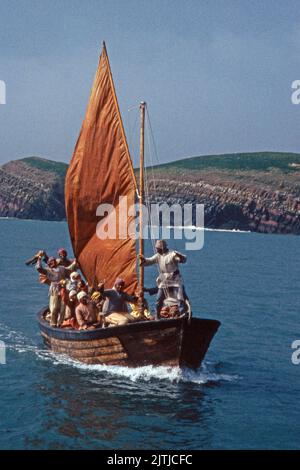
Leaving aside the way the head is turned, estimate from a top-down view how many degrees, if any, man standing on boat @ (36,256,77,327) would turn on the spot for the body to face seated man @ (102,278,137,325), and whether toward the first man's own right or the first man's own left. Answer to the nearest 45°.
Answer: approximately 45° to the first man's own left

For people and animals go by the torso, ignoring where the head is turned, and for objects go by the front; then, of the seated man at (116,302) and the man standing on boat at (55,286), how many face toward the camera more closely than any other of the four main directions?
2

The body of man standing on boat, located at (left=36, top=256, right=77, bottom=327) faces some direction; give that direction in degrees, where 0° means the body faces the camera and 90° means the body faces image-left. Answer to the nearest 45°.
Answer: approximately 0°

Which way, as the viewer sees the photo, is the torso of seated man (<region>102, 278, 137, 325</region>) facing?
toward the camera

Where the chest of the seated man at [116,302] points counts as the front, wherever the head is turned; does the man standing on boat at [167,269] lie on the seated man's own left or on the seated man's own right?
on the seated man's own left
